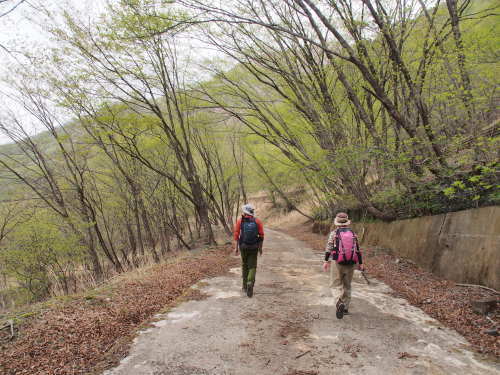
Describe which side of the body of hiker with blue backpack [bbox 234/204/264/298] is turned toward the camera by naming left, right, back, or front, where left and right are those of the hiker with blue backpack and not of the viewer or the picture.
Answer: back

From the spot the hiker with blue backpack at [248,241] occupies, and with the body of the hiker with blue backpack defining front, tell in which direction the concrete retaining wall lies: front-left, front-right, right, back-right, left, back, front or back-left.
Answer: right

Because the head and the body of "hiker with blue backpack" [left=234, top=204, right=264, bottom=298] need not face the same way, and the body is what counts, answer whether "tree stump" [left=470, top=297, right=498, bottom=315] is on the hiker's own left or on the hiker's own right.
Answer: on the hiker's own right

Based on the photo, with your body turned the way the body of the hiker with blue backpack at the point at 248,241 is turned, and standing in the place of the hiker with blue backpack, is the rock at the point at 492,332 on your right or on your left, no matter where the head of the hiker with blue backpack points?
on your right

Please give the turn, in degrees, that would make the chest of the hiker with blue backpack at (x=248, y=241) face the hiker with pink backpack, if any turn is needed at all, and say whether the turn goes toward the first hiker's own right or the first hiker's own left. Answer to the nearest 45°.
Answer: approximately 135° to the first hiker's own right

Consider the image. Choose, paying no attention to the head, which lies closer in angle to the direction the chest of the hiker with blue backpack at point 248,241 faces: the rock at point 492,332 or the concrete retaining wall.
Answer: the concrete retaining wall

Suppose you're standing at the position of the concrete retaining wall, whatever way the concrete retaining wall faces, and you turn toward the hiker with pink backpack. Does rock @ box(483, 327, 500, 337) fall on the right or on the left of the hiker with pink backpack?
left

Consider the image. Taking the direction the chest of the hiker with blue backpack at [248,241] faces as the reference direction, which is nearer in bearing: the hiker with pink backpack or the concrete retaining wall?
the concrete retaining wall
